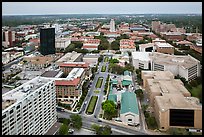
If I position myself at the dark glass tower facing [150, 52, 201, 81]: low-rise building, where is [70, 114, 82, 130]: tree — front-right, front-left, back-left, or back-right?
front-right

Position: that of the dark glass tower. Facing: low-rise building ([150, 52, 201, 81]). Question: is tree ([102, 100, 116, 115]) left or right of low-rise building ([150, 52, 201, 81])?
right

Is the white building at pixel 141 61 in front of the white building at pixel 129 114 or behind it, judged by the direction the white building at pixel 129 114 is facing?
behind

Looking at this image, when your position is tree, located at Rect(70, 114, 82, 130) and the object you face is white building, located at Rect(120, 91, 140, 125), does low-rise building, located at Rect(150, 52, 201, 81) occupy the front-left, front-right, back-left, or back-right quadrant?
front-left

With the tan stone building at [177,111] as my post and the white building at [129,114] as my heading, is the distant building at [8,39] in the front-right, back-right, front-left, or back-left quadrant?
front-right

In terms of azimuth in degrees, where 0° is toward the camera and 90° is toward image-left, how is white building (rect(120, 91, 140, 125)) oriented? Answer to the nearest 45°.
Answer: approximately 0°
